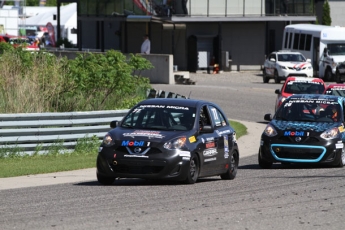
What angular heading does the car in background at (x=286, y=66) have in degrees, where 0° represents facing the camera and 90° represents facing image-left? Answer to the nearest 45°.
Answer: approximately 315°

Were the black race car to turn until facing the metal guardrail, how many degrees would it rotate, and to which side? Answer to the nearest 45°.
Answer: approximately 90° to its right

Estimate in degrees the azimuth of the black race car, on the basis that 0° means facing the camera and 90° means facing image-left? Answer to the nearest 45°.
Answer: approximately 45°

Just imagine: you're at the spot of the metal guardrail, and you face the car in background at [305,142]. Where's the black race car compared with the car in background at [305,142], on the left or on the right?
right

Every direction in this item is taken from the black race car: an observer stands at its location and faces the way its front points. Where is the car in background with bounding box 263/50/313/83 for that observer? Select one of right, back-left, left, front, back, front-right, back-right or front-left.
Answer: back-right

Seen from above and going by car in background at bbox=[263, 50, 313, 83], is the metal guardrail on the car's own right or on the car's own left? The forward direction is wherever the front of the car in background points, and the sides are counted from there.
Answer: on the car's own right

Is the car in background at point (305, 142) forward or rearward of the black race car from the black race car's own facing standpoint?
rearward
